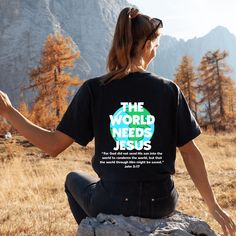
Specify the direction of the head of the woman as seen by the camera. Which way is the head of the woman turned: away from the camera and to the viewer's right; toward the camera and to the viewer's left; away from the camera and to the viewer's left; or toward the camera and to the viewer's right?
away from the camera and to the viewer's right

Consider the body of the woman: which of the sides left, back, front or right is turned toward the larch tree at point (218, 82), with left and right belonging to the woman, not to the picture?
front

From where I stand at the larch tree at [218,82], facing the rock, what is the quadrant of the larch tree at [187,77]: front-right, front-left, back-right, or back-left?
back-right

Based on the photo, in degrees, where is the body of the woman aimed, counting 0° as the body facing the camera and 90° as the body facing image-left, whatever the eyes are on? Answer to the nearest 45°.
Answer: approximately 180°

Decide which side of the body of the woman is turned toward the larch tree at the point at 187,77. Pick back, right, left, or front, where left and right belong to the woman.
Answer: front
